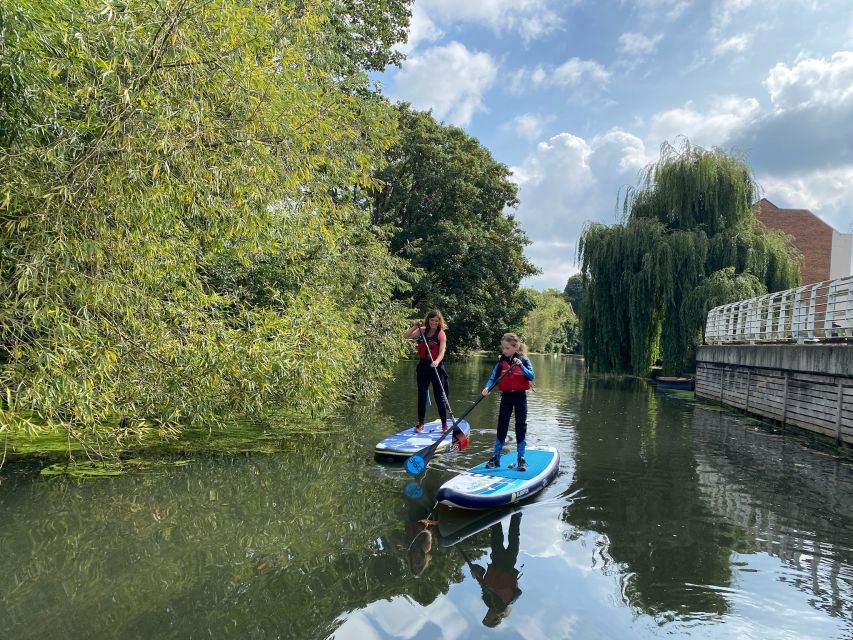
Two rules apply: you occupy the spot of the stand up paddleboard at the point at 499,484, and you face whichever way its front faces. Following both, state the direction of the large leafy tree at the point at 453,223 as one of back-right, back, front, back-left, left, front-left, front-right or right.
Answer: back-right

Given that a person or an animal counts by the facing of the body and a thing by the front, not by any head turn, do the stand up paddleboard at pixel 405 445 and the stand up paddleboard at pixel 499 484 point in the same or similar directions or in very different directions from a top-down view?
same or similar directions

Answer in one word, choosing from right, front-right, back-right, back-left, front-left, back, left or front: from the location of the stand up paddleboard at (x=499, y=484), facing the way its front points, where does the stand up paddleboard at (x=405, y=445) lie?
right

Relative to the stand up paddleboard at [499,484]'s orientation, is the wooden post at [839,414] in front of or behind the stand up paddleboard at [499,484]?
behind

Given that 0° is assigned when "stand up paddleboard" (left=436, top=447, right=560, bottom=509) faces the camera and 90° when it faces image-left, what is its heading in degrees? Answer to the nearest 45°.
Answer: approximately 45°

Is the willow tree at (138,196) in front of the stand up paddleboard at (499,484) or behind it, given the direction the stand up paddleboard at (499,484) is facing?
in front

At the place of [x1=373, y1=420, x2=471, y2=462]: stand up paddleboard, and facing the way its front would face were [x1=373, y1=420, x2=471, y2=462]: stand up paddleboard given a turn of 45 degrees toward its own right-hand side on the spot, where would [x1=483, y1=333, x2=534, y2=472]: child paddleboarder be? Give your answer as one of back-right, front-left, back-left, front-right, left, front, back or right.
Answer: back-left

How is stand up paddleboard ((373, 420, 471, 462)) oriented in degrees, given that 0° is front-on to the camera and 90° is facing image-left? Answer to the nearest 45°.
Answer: approximately 45°

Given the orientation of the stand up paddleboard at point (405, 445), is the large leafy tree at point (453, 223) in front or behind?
behind

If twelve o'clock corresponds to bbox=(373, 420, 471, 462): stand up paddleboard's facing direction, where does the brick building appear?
The brick building is roughly at 6 o'clock from the stand up paddleboard.

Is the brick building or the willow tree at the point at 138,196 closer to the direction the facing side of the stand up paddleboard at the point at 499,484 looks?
the willow tree

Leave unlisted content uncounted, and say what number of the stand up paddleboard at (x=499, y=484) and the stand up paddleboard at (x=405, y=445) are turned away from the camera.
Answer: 0
